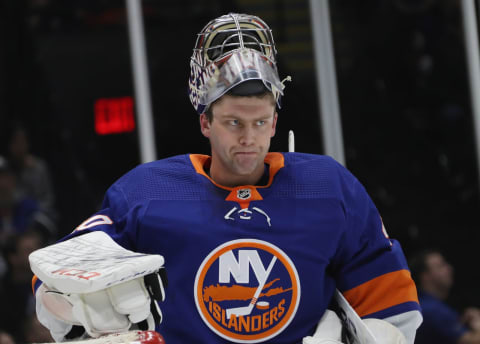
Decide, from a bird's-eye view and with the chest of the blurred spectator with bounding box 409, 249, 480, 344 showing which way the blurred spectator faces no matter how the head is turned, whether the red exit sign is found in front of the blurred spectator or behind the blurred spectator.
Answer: behind

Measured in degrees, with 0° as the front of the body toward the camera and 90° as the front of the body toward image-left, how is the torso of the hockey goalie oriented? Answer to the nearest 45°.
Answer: approximately 0°

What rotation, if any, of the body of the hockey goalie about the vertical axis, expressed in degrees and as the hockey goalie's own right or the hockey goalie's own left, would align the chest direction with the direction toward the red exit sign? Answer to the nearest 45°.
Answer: approximately 180°

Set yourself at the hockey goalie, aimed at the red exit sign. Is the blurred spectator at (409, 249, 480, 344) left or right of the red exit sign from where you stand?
right

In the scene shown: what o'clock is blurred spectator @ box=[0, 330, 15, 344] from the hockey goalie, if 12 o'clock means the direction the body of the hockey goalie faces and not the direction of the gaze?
The blurred spectator is roughly at 5 o'clock from the hockey goalie.

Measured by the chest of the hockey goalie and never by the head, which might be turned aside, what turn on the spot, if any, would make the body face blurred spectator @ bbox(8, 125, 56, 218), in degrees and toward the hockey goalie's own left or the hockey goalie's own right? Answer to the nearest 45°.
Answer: approximately 135° to the hockey goalie's own right
